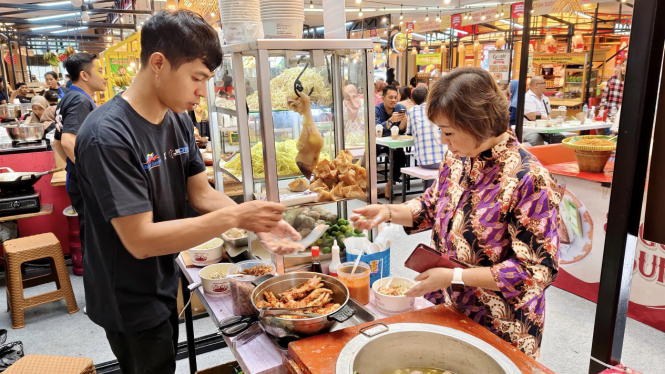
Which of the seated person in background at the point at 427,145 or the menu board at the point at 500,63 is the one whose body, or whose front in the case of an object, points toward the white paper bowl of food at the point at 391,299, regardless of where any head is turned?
the menu board

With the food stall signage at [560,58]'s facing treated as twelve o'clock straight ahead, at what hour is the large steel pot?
The large steel pot is roughly at 12 o'clock from the food stall signage.

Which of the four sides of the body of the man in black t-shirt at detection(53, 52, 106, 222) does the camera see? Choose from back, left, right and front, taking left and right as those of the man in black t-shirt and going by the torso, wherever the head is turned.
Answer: right

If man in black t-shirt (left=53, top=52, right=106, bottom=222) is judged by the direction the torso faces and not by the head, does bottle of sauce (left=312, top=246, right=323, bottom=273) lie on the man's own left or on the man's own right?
on the man's own right

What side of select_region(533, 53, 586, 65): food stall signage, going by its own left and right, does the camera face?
front

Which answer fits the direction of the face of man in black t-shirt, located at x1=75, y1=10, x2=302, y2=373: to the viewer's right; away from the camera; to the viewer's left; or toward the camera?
to the viewer's right

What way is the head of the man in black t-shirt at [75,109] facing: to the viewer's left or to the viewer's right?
to the viewer's right

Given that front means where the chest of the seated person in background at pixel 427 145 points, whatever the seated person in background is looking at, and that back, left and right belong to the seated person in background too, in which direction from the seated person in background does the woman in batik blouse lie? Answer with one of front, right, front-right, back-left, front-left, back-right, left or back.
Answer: back-left

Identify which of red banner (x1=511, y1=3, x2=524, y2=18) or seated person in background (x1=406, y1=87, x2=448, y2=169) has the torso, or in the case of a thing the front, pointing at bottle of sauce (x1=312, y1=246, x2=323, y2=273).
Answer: the red banner

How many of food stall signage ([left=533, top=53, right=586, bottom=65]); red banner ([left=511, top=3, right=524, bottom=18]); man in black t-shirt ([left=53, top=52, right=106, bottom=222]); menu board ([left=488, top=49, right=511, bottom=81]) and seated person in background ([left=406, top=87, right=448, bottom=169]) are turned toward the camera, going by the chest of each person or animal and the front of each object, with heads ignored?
3

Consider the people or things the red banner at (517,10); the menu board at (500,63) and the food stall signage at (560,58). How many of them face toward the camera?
3

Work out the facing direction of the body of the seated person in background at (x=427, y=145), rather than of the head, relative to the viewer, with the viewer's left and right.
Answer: facing away from the viewer and to the left of the viewer

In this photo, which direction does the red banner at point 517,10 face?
toward the camera

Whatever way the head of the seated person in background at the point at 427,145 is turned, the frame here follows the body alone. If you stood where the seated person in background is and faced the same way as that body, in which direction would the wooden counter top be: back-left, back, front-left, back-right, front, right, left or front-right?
back-left

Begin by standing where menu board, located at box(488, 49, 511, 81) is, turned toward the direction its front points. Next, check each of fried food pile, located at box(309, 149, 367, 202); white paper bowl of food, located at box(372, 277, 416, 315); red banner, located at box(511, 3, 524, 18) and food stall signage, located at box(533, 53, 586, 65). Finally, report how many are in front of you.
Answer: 2
